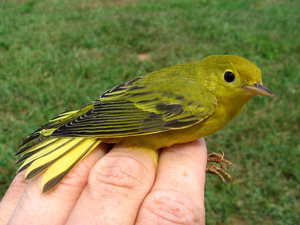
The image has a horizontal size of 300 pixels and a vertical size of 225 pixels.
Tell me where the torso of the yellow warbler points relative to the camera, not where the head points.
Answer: to the viewer's right
